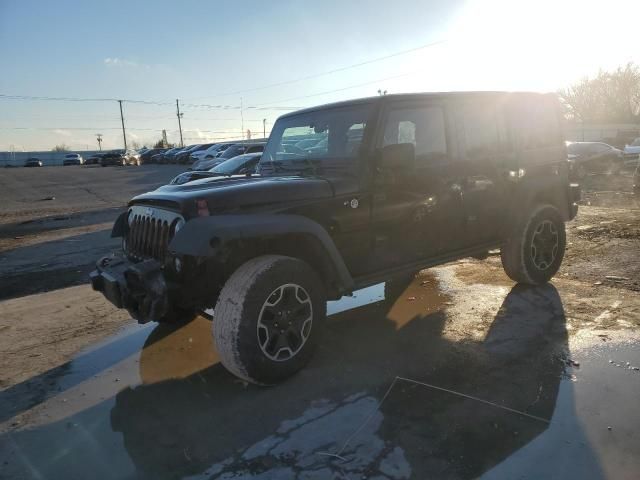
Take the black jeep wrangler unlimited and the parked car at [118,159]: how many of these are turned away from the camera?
0

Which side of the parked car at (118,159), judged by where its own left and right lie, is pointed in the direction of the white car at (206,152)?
left

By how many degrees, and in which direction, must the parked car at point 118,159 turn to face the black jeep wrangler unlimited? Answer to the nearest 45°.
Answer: approximately 45° to its left

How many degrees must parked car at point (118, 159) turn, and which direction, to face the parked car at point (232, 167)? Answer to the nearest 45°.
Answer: approximately 45° to its left

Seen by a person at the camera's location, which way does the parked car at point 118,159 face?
facing the viewer and to the left of the viewer

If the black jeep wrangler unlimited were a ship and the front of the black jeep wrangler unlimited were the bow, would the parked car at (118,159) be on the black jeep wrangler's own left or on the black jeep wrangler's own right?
on the black jeep wrangler's own right

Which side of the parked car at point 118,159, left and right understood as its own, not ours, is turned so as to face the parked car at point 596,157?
left

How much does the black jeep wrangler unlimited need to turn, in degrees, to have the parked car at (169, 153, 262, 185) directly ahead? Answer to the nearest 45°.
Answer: approximately 135° to its right
